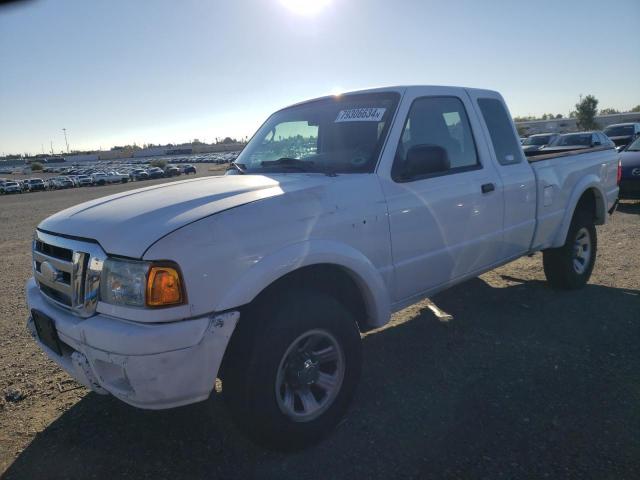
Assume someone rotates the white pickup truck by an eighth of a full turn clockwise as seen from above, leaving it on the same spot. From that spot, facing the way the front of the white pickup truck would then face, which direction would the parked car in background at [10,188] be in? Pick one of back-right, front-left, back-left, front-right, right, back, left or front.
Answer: front-right

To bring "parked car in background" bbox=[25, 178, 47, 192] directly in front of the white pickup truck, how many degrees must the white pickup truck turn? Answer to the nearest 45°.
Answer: approximately 90° to its right

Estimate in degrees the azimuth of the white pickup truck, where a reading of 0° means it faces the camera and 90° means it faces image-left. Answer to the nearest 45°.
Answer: approximately 45°

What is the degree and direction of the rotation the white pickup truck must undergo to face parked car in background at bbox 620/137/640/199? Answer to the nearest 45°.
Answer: approximately 180°

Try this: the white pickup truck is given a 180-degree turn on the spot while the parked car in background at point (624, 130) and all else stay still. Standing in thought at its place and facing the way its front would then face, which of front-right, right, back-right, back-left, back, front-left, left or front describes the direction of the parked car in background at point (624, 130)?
front
